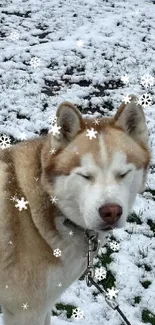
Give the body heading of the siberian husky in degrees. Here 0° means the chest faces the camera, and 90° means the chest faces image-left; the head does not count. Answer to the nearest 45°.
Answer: approximately 315°
